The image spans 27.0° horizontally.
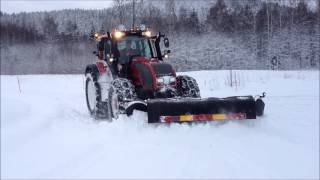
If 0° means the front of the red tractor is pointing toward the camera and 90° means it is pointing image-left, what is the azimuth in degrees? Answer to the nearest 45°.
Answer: approximately 315°
